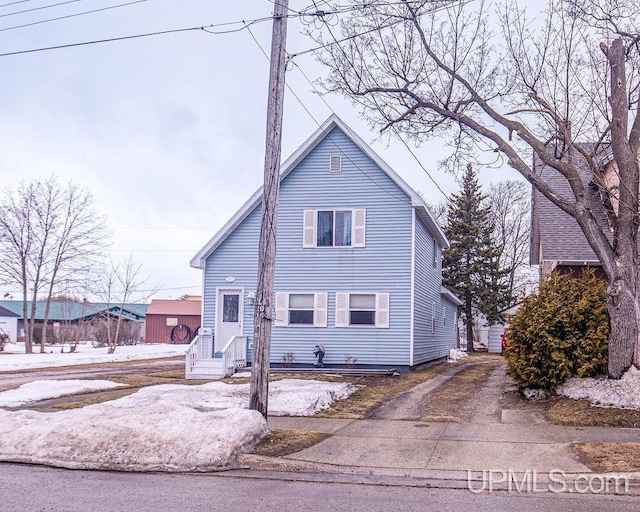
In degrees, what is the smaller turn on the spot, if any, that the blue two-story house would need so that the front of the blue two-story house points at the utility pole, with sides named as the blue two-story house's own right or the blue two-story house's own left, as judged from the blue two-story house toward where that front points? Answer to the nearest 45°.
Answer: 0° — it already faces it

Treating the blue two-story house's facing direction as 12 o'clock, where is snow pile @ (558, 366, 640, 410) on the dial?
The snow pile is roughly at 11 o'clock from the blue two-story house.

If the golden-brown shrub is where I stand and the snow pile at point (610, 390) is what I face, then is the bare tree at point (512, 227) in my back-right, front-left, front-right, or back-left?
back-left

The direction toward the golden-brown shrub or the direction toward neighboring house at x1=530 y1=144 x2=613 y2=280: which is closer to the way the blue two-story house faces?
the golden-brown shrub

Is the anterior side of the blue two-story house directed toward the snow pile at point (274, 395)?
yes

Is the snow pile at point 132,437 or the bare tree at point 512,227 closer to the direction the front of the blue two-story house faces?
the snow pile

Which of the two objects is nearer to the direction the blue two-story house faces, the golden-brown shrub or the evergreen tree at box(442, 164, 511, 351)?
the golden-brown shrub

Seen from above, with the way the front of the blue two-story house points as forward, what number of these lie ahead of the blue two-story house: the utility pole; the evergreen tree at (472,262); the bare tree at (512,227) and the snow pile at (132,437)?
2

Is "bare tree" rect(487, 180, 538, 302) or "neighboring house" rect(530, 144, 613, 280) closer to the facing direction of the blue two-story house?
the neighboring house

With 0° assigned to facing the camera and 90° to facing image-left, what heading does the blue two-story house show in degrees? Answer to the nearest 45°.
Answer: approximately 0°

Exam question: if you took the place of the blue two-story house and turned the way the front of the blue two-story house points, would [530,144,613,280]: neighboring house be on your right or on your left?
on your left

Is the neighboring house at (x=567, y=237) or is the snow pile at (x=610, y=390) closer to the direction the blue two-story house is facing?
the snow pile

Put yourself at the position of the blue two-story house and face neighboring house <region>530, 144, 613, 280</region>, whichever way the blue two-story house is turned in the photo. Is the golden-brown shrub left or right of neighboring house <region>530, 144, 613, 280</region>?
right
